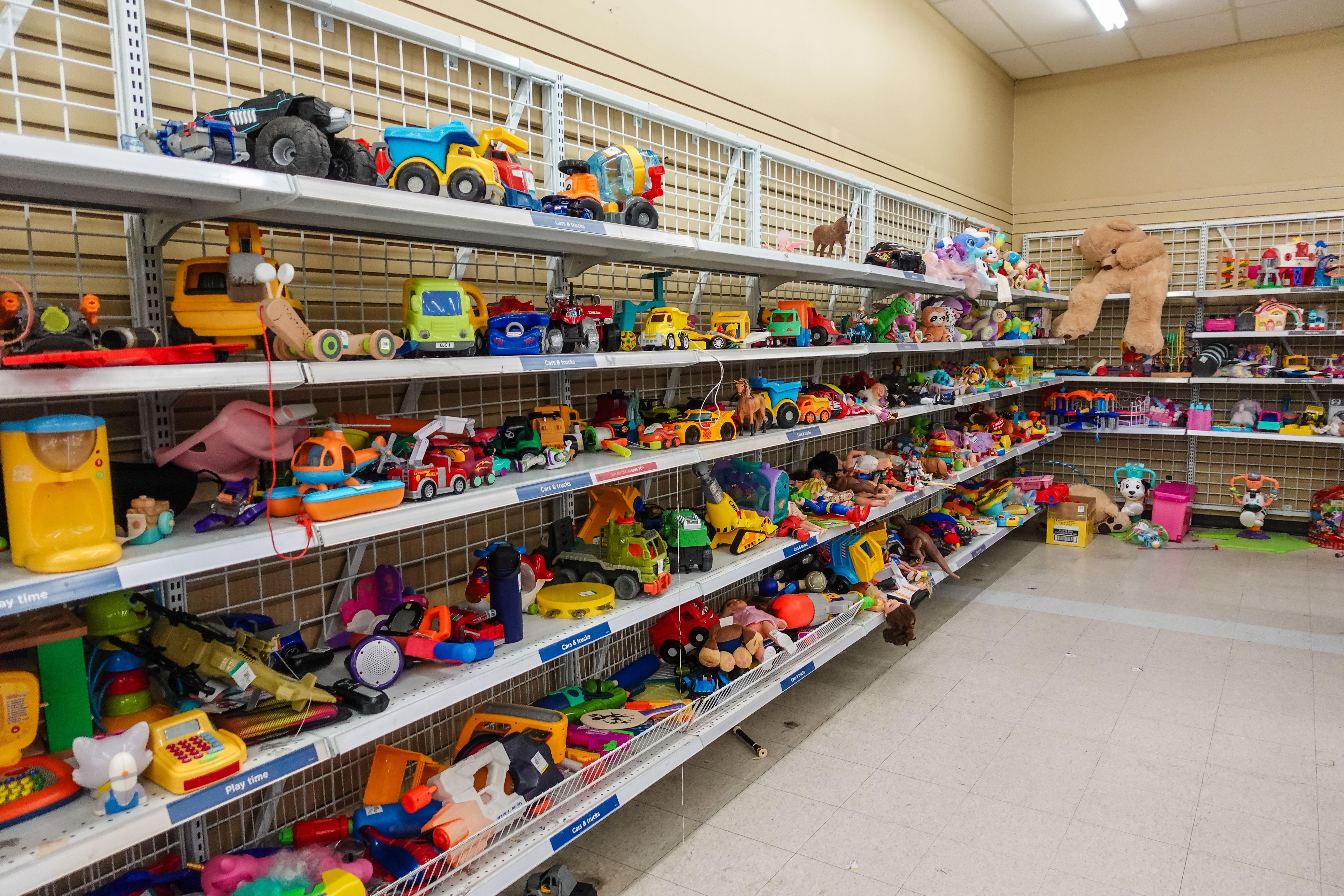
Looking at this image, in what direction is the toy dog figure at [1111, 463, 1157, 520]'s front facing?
toward the camera

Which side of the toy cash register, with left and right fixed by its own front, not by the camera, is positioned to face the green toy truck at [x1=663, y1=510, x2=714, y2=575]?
left

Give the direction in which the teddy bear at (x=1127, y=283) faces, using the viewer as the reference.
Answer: facing the viewer and to the left of the viewer

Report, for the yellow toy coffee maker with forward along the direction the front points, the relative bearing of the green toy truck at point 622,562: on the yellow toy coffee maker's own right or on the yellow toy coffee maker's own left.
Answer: on the yellow toy coffee maker's own left

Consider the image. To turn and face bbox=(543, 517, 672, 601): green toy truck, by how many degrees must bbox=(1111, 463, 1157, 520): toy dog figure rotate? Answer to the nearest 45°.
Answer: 0° — it already faces it

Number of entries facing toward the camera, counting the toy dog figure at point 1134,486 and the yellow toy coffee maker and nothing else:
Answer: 2

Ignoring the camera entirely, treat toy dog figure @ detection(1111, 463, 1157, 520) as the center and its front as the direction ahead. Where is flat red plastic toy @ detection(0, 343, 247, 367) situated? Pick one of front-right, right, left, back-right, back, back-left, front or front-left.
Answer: front

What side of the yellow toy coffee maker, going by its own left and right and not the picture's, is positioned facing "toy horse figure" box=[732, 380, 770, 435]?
left

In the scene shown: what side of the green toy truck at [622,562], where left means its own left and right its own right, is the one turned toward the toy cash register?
right

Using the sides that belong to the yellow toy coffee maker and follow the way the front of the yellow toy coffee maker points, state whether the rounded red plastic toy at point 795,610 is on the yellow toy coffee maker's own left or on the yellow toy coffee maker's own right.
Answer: on the yellow toy coffee maker's own left

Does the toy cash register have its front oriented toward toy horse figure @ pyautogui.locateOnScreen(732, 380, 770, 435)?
no

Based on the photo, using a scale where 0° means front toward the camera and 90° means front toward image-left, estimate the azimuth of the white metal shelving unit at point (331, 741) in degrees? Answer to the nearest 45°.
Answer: approximately 315°

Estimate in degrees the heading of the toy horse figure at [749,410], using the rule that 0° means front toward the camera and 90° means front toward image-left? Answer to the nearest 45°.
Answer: approximately 45°

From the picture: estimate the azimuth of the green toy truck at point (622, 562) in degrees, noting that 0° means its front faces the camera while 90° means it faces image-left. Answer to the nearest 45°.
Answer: approximately 315°

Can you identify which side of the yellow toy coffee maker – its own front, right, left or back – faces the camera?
front

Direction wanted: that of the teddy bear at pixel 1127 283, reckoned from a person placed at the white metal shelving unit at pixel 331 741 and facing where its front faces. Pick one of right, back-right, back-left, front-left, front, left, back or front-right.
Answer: left

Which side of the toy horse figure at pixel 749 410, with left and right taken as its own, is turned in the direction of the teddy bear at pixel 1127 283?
back

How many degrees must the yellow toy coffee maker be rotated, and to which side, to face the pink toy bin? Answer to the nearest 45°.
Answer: approximately 90° to its left

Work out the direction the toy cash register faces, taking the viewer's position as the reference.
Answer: facing the viewer and to the right of the viewer

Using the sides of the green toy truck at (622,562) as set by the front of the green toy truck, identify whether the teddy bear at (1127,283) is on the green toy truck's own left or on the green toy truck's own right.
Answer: on the green toy truck's own left
